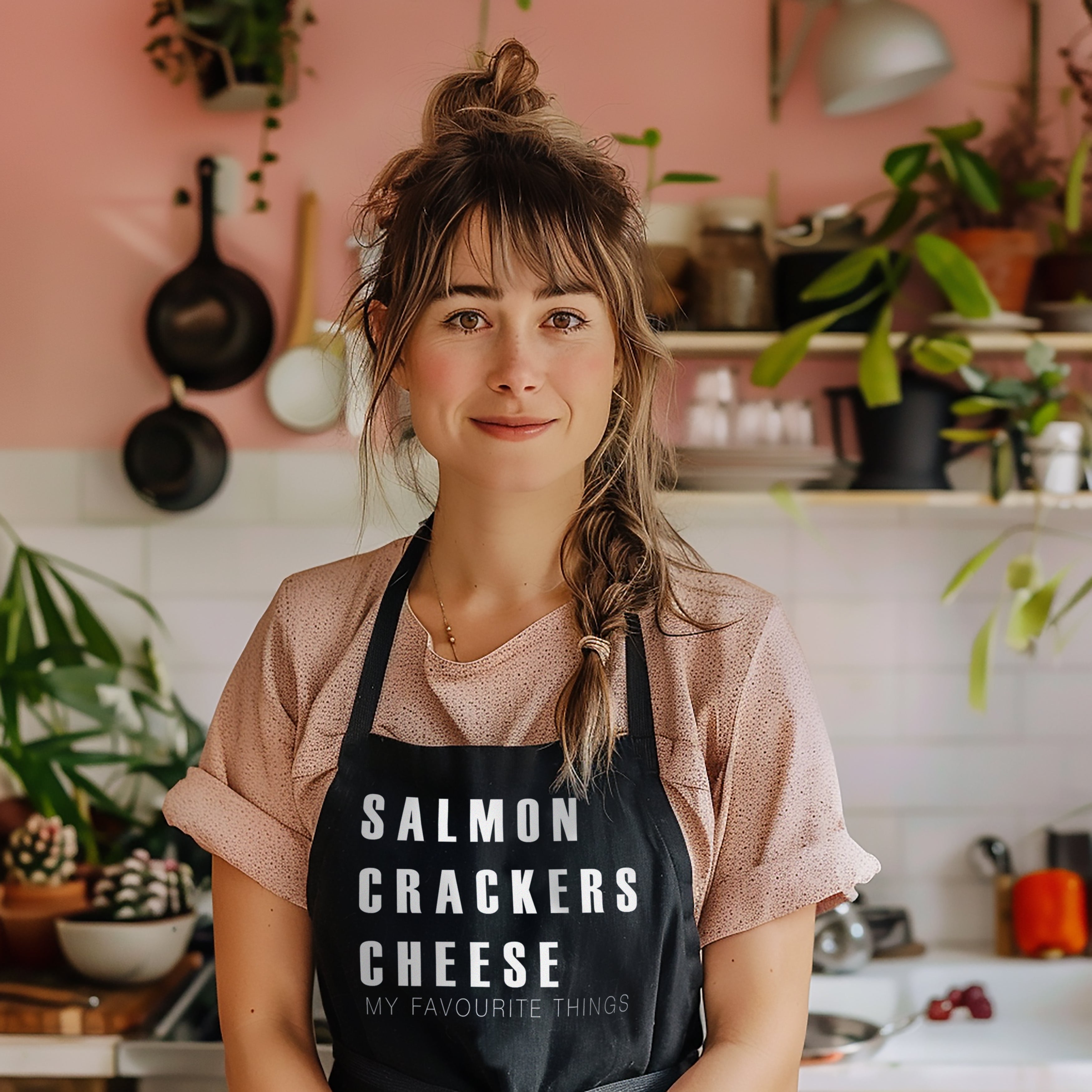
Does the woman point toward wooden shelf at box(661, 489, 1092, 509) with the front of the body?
no

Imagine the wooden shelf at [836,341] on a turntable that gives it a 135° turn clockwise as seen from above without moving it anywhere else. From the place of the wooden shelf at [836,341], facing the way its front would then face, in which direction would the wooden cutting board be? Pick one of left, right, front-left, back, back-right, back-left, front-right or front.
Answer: left

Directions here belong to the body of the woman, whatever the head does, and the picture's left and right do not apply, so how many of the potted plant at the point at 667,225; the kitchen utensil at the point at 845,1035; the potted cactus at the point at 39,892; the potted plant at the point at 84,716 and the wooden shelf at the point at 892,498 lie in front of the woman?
0

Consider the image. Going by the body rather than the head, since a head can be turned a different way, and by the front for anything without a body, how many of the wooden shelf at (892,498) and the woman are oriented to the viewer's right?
0

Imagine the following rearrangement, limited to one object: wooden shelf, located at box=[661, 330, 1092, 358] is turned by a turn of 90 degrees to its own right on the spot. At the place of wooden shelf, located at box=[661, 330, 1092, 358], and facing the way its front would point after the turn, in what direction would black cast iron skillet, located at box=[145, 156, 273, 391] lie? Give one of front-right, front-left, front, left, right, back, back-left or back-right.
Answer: front

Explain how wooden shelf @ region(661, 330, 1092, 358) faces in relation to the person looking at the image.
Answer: facing the viewer

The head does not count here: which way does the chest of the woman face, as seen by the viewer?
toward the camera

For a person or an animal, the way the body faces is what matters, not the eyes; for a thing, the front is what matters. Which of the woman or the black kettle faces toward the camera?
the woman

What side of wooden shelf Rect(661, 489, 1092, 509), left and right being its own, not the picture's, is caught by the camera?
front

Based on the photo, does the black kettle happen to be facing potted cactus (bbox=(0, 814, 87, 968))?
no

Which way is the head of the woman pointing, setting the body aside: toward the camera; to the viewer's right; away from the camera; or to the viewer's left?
toward the camera

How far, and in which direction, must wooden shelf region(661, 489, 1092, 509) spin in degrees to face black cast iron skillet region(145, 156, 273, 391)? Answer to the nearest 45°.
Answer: approximately 90° to its right
